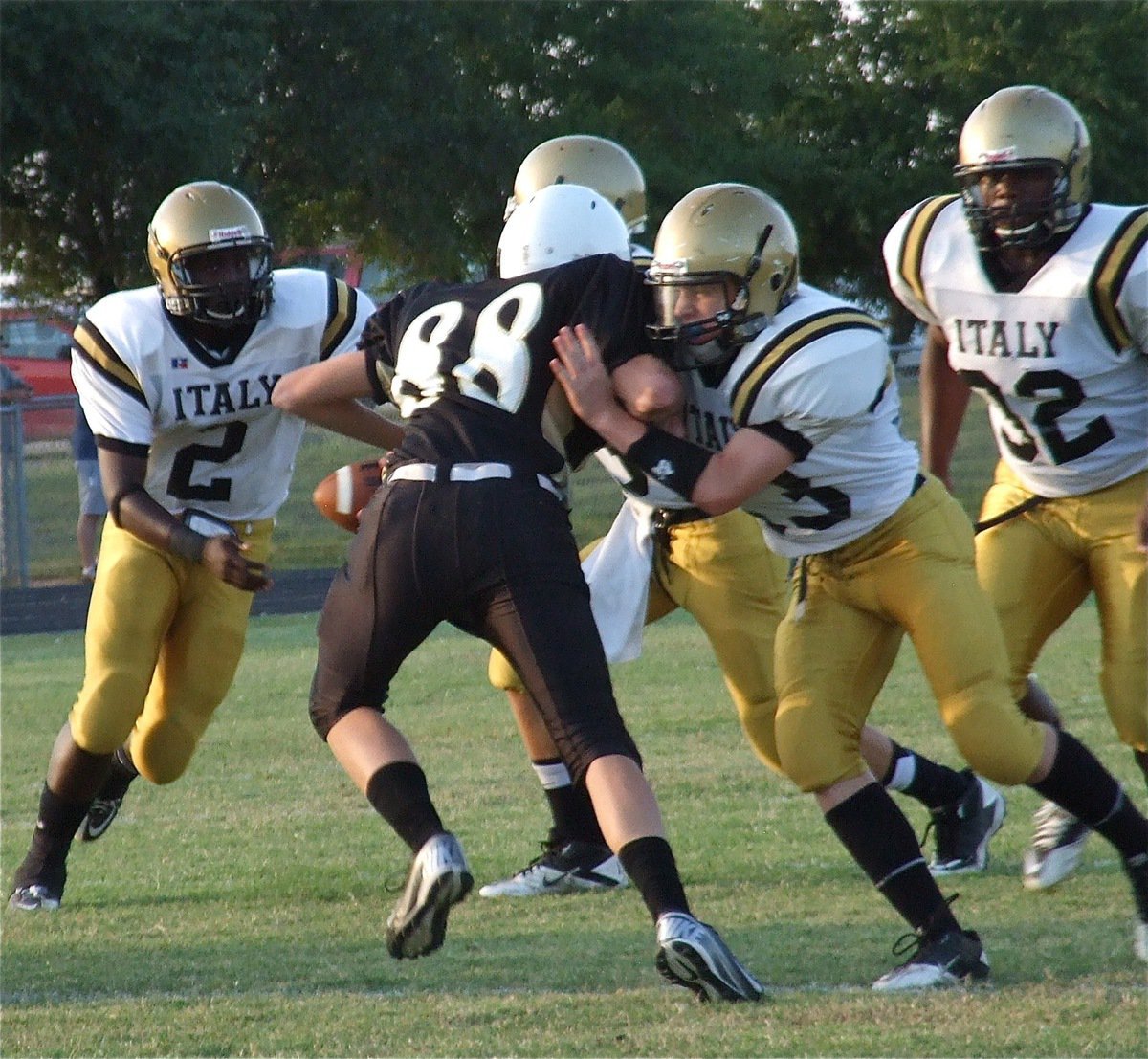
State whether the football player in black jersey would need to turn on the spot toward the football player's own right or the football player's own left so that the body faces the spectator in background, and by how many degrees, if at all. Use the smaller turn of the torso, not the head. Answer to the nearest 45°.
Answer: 0° — they already face them

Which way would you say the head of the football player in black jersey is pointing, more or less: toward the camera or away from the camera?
away from the camera

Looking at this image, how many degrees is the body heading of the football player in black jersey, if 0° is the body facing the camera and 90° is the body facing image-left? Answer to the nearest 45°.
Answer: approximately 180°

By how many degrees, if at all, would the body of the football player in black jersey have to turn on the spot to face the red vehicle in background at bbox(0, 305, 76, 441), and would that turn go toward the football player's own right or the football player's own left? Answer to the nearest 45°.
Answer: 0° — they already face it
